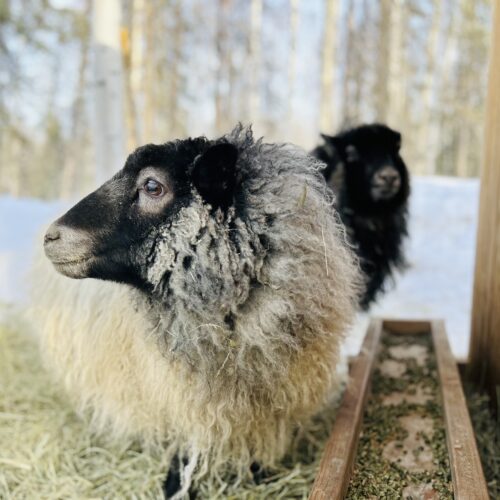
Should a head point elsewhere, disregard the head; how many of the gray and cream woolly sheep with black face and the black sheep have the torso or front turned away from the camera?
0

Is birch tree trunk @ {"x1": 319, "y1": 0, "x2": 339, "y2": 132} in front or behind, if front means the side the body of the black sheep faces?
behind

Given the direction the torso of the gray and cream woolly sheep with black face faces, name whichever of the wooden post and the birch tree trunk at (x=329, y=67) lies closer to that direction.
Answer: the wooden post

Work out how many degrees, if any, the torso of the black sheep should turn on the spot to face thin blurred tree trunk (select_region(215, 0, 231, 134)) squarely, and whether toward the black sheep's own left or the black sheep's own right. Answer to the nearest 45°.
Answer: approximately 135° to the black sheep's own left

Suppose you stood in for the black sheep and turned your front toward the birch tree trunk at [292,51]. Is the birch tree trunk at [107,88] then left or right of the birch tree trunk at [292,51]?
left

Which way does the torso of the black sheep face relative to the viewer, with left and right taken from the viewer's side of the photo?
facing the viewer and to the right of the viewer

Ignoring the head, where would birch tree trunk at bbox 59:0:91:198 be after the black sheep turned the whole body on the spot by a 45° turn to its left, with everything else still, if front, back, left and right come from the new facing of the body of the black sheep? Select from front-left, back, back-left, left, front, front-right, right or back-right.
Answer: back-left

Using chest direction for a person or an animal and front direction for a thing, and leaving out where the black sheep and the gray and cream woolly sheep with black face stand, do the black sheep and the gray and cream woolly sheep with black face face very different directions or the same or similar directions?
same or similar directions

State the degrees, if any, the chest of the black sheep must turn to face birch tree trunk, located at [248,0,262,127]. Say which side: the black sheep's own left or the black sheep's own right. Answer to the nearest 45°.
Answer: approximately 135° to the black sheep's own left

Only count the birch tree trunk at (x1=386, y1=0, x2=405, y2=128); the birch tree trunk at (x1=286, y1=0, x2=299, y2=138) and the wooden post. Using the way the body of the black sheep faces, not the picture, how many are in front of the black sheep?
1

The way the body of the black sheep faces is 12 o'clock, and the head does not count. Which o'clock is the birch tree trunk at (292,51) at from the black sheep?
The birch tree trunk is roughly at 7 o'clock from the black sheep.

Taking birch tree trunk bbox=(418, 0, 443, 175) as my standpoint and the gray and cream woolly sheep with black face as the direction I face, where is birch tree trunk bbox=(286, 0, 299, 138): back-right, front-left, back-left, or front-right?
front-right
